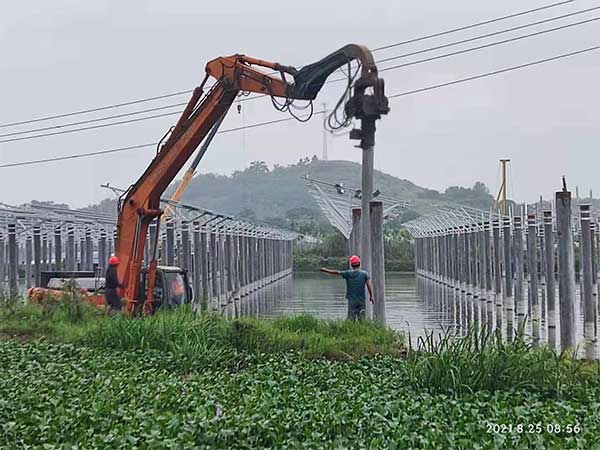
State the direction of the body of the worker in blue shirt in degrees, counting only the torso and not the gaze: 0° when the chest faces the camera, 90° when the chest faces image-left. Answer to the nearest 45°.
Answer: approximately 180°

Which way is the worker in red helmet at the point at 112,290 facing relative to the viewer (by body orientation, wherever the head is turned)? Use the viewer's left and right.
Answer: facing to the right of the viewer

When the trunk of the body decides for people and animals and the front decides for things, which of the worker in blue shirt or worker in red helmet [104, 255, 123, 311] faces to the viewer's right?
the worker in red helmet

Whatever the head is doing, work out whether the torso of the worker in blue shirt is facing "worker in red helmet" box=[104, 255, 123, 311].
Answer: no

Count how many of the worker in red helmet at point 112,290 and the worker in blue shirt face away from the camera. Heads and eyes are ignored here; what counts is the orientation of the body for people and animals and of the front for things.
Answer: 1

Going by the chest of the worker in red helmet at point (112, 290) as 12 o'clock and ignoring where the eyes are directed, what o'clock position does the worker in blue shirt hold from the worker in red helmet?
The worker in blue shirt is roughly at 1 o'clock from the worker in red helmet.
